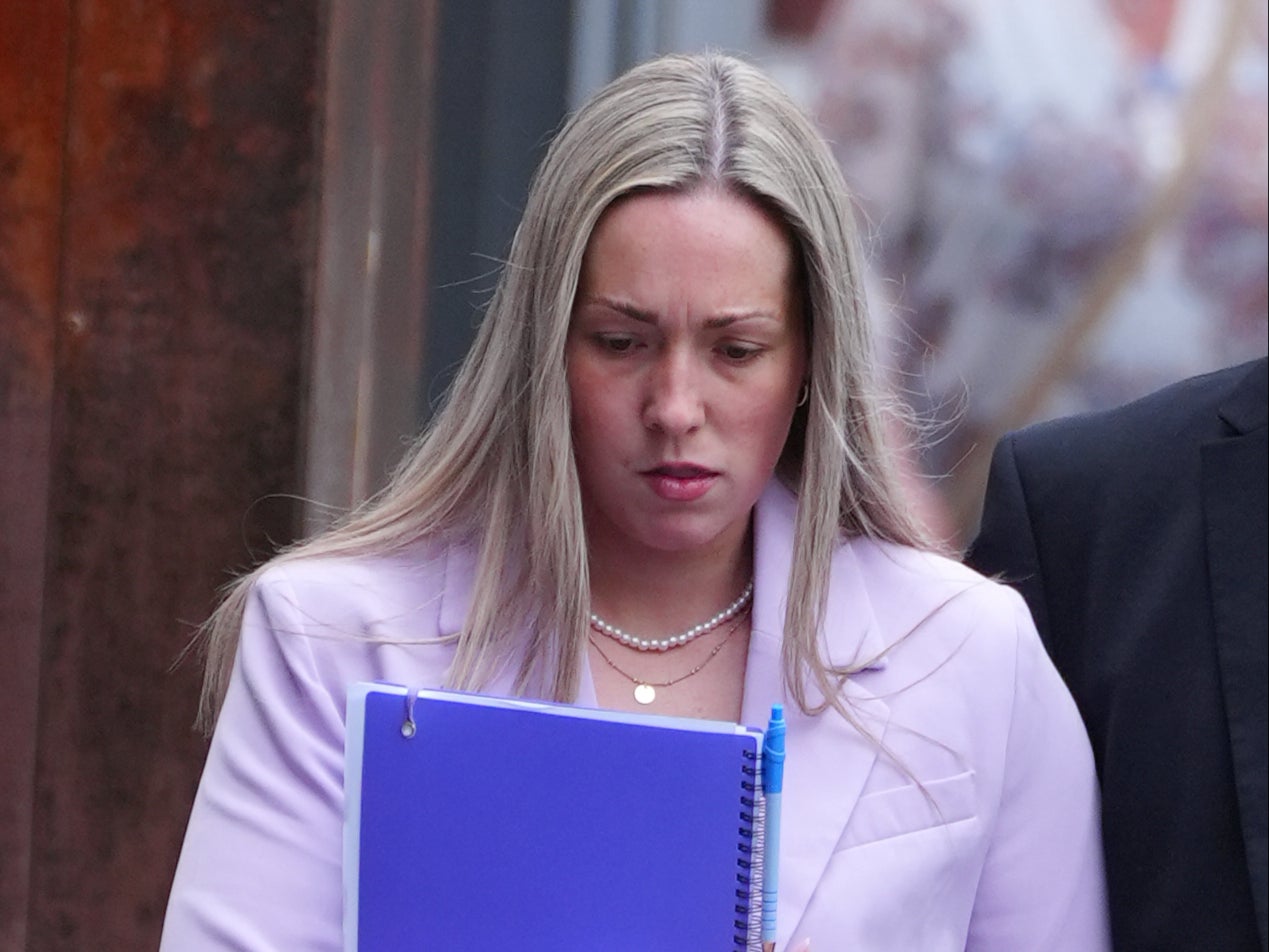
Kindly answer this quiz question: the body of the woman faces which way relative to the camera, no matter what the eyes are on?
toward the camera

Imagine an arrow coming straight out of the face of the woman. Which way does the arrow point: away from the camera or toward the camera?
toward the camera
